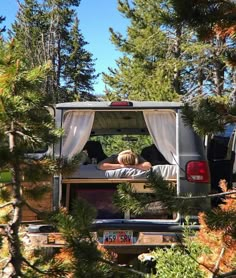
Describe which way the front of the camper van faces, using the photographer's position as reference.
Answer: facing away from the viewer

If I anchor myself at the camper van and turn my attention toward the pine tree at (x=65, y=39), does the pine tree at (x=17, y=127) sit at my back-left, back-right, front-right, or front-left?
back-left

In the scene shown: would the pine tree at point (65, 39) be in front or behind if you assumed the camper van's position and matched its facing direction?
in front

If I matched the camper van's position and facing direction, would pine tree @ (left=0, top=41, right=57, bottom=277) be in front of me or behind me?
behind

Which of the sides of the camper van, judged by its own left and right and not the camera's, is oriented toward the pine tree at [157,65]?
front
